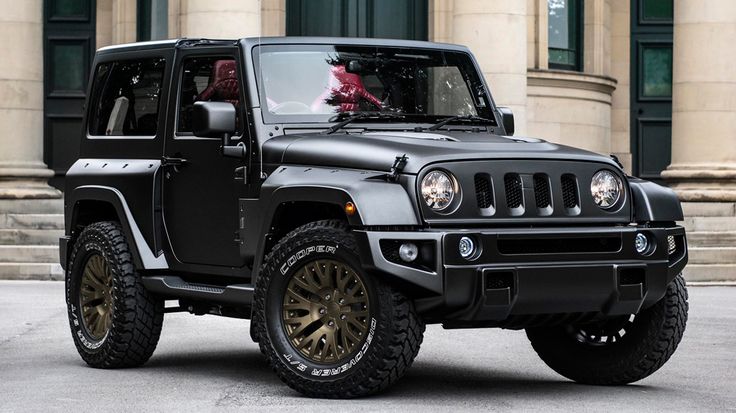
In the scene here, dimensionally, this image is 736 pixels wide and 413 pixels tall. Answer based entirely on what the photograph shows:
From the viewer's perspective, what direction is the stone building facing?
toward the camera

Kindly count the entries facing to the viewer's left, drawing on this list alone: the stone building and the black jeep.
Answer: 0

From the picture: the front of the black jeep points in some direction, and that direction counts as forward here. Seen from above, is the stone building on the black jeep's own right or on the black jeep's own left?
on the black jeep's own left

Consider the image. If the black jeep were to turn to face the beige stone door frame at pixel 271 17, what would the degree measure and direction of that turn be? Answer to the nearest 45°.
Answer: approximately 135° to its left

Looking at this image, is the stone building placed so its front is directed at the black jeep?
yes
